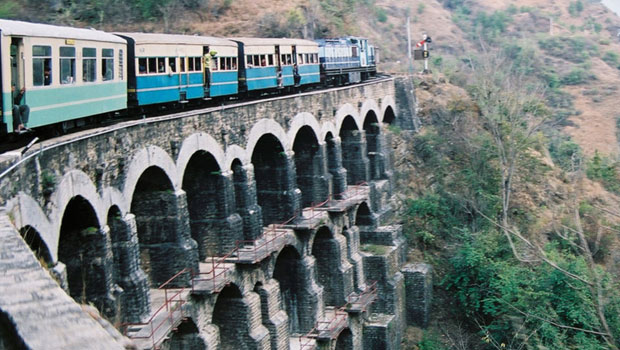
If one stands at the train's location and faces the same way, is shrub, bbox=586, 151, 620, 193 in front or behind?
in front

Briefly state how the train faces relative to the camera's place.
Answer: facing away from the viewer and to the right of the viewer
